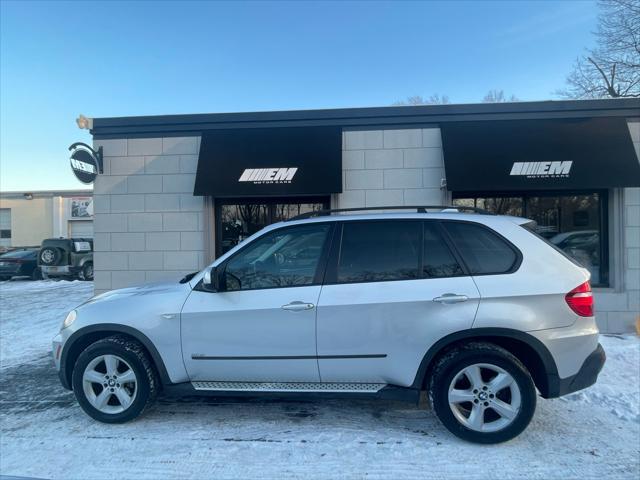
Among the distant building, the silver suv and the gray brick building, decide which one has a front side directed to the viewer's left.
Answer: the silver suv

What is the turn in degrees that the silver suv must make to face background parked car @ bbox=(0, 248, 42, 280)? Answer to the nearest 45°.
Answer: approximately 45° to its right

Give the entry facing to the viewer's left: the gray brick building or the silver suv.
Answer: the silver suv

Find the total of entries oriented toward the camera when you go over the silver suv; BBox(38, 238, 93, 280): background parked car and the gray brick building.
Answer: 1

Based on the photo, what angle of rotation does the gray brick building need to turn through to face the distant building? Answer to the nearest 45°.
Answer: approximately 135° to its right

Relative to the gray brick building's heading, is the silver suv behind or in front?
in front

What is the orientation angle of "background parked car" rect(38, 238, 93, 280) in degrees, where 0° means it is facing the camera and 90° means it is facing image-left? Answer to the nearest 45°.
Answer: approximately 225°

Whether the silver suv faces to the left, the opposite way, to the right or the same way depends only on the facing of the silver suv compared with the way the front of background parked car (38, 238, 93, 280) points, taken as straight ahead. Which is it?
to the left

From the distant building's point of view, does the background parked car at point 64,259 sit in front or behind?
in front

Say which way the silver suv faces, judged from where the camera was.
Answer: facing to the left of the viewer

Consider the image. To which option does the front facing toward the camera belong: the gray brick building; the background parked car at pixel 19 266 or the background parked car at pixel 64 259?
the gray brick building
